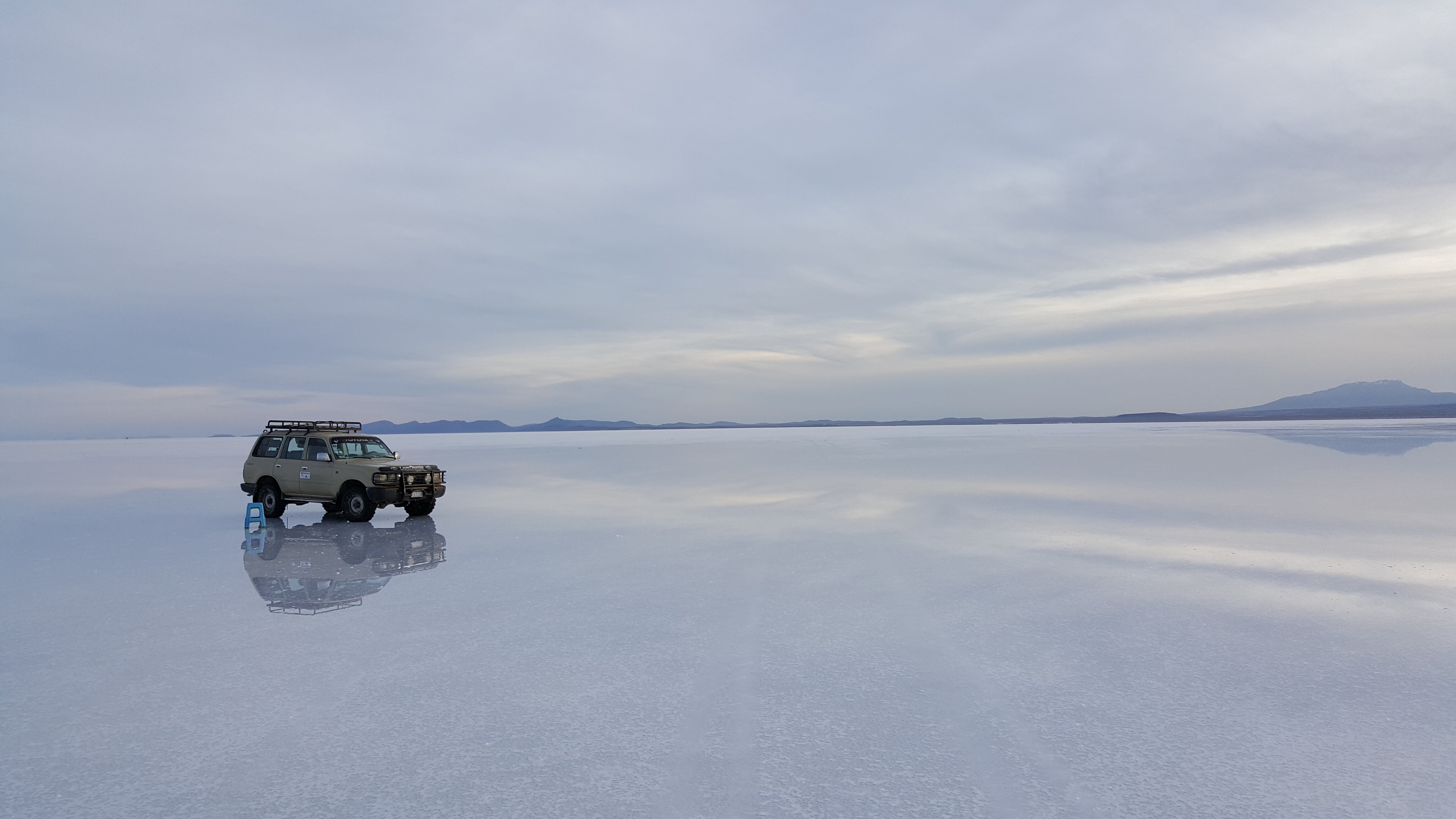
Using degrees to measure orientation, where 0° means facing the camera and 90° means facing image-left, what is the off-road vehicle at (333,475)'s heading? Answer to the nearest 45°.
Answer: approximately 315°
